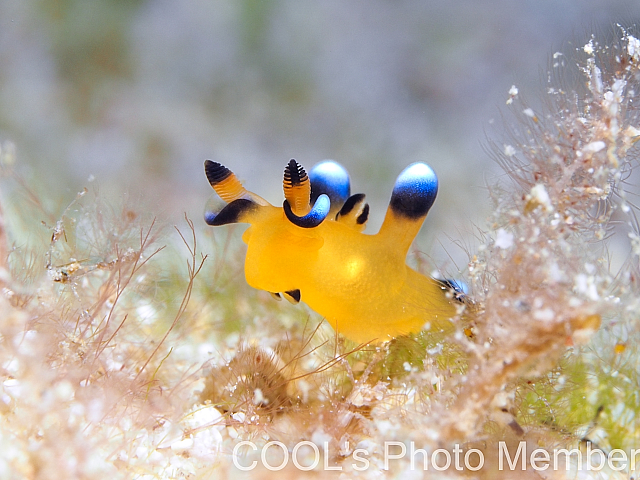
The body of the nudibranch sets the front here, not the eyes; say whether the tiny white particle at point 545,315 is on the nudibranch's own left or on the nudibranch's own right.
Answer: on the nudibranch's own left

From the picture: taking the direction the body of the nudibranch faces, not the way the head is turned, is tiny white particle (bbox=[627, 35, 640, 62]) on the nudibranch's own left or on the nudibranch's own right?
on the nudibranch's own left

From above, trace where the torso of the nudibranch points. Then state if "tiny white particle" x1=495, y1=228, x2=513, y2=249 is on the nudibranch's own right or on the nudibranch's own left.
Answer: on the nudibranch's own left

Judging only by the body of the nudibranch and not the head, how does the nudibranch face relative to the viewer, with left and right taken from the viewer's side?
facing the viewer and to the left of the viewer

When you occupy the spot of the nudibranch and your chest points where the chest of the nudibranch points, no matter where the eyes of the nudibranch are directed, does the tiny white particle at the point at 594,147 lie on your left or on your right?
on your left
